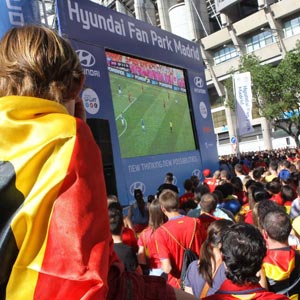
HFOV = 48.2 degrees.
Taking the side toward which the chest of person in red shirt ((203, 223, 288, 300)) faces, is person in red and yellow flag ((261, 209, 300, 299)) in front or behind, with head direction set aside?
in front

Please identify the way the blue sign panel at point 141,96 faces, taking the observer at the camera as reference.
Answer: facing the viewer and to the right of the viewer

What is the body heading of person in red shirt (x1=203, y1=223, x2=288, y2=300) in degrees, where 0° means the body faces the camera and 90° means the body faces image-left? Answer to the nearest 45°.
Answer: approximately 180°

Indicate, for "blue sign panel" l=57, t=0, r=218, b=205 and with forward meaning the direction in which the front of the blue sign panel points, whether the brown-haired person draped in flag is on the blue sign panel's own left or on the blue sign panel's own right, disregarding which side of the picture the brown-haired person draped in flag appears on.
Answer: on the blue sign panel's own right

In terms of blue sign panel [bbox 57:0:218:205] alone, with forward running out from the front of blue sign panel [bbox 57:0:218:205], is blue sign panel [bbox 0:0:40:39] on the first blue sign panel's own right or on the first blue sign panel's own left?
on the first blue sign panel's own right

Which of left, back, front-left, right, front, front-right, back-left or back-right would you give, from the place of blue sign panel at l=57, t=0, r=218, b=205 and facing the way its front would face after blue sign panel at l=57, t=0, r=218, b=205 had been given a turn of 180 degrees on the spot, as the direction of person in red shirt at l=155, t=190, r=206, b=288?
back-left

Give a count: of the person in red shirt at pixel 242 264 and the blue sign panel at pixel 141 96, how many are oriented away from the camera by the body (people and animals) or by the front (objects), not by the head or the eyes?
1

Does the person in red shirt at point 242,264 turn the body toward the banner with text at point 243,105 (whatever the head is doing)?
yes

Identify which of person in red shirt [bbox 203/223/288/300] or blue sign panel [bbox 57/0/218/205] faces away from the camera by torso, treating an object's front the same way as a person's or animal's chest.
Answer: the person in red shirt

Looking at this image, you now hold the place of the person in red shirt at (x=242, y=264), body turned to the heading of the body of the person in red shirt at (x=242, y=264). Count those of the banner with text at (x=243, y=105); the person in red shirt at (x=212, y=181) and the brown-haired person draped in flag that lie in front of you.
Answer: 2

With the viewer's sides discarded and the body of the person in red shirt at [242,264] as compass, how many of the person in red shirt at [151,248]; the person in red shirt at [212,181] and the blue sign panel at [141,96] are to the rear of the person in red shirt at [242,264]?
0

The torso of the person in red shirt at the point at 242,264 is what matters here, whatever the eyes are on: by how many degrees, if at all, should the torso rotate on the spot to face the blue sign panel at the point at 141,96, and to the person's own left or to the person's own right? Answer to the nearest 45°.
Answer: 0° — they already face it

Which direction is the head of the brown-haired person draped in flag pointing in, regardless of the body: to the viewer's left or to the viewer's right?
to the viewer's right

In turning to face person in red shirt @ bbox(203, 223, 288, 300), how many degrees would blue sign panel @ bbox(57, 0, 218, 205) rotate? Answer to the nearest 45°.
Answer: approximately 45° to its right

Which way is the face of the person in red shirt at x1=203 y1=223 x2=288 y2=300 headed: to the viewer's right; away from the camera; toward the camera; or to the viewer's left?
away from the camera

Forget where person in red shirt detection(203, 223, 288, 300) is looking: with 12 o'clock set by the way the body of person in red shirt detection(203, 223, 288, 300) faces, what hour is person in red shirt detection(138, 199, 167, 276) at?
person in red shirt detection(138, 199, 167, 276) is roughly at 11 o'clock from person in red shirt detection(203, 223, 288, 300).

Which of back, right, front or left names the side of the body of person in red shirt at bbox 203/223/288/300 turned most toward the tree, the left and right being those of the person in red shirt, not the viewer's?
front

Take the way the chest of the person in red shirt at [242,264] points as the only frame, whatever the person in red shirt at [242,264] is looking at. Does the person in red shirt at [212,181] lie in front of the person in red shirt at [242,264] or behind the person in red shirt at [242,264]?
in front
